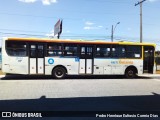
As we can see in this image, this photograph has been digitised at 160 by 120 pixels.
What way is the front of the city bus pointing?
to the viewer's right
